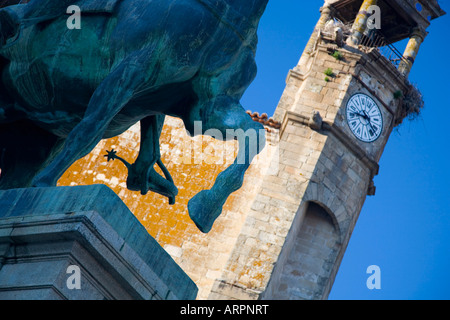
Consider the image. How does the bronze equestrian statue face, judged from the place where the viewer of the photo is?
facing to the right of the viewer

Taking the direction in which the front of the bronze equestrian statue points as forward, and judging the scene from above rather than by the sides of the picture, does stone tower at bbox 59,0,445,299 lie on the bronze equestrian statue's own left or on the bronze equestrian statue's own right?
on the bronze equestrian statue's own left
